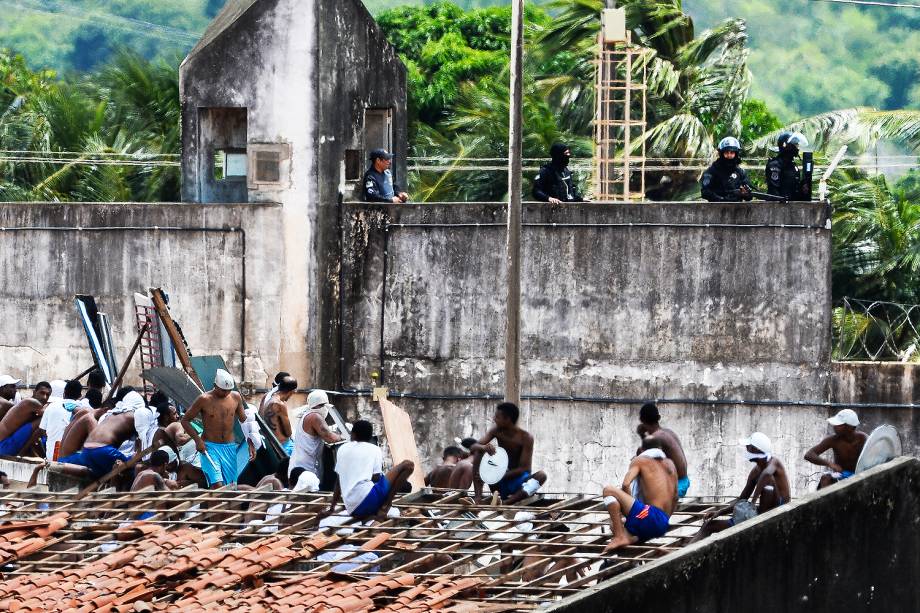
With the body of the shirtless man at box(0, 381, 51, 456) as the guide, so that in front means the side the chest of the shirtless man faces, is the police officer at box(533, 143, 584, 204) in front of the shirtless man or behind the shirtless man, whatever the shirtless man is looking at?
in front

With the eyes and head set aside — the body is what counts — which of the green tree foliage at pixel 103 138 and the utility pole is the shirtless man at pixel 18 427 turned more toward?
the utility pole

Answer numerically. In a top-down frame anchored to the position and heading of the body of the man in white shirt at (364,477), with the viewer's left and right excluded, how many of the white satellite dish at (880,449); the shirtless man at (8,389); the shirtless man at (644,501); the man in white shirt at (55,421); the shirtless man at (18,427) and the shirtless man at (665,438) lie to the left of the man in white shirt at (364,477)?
3

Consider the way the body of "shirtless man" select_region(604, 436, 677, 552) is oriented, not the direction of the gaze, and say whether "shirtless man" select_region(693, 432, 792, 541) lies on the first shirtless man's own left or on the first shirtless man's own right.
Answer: on the first shirtless man's own right

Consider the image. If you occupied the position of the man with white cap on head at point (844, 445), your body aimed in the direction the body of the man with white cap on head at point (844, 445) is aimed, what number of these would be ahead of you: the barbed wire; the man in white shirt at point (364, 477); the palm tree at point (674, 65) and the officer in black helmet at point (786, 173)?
1

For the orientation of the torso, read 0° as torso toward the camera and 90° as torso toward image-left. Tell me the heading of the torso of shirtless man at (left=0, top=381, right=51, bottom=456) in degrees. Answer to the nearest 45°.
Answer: approximately 270°

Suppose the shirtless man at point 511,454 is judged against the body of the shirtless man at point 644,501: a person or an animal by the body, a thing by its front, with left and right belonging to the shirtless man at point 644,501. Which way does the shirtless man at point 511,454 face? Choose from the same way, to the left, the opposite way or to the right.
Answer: to the left

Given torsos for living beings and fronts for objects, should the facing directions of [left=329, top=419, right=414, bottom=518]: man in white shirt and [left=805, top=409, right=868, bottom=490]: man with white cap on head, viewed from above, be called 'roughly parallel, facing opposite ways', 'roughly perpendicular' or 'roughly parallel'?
roughly parallel, facing opposite ways

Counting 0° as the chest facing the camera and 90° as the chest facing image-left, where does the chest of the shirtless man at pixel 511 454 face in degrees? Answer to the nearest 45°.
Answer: approximately 45°
